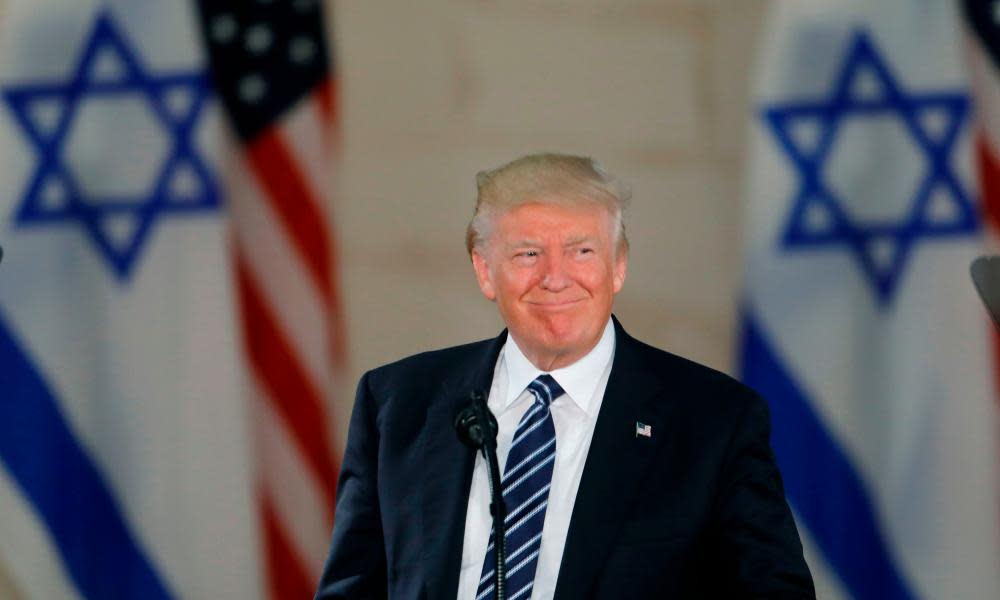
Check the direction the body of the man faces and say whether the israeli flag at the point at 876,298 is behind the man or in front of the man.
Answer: behind

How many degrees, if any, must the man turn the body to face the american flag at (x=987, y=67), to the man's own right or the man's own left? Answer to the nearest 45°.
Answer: approximately 135° to the man's own left

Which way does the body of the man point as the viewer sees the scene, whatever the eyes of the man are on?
toward the camera

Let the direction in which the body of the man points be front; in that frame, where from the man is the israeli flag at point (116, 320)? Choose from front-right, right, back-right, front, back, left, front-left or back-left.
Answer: back-right

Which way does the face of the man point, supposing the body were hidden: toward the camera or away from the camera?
toward the camera
